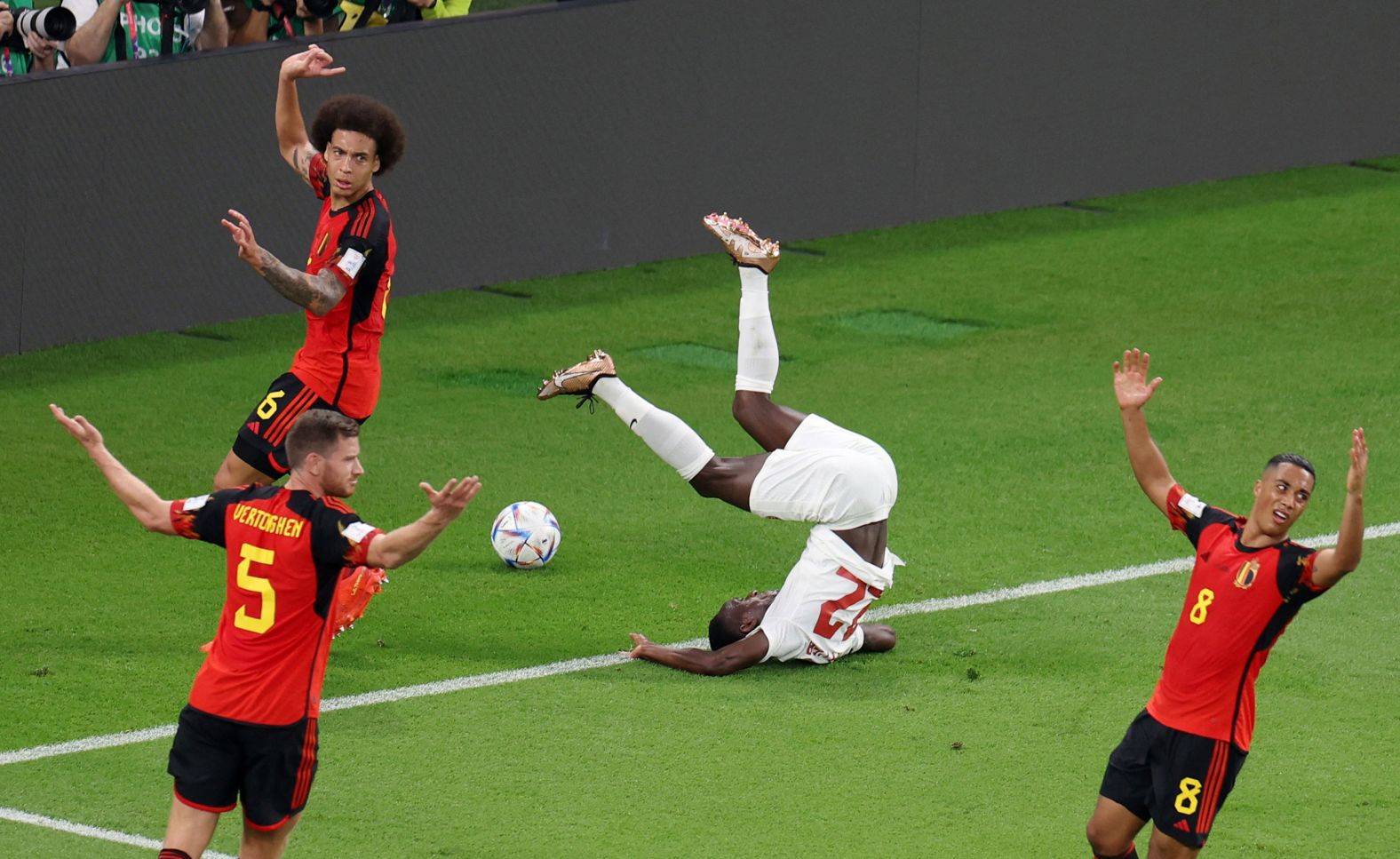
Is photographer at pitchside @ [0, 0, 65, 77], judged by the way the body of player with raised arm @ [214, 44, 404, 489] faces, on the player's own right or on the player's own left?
on the player's own right

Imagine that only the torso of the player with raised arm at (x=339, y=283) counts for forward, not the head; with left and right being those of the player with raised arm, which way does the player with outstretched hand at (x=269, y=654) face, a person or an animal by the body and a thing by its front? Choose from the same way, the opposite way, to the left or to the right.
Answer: the opposite way

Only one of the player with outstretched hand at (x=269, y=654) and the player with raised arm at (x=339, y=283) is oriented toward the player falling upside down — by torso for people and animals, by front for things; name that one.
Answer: the player with outstretched hand

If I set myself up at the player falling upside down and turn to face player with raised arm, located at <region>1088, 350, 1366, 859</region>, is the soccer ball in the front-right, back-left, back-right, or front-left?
back-right

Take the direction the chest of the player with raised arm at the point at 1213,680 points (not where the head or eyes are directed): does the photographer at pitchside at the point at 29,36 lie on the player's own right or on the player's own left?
on the player's own right

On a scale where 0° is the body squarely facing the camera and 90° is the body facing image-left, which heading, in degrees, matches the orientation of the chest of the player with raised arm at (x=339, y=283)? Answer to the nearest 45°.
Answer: approximately 45°

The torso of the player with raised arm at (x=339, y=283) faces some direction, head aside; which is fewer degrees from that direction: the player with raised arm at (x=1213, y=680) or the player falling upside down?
the player with raised arm
